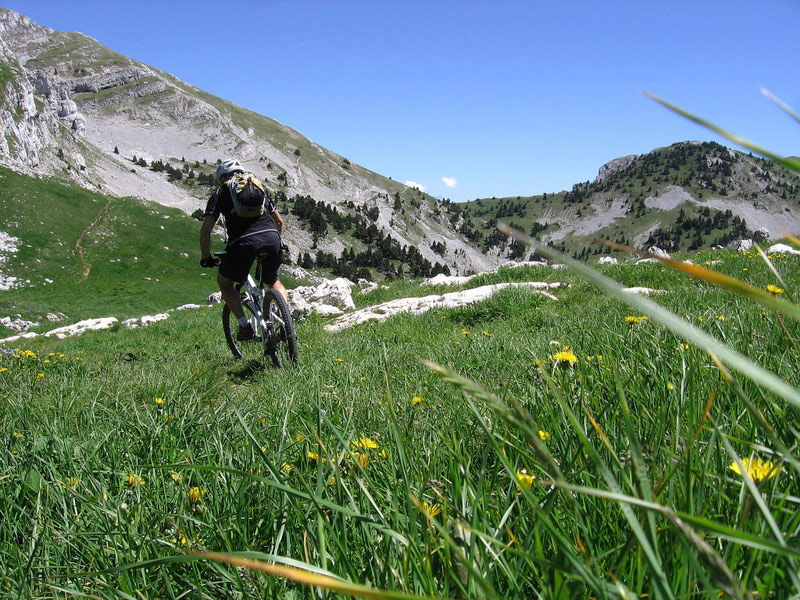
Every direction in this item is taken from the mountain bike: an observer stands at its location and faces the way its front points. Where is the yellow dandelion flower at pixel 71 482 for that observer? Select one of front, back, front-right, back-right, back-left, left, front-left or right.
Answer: back-left

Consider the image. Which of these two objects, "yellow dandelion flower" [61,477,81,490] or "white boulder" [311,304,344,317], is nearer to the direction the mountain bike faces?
the white boulder

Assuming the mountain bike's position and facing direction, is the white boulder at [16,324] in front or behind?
in front

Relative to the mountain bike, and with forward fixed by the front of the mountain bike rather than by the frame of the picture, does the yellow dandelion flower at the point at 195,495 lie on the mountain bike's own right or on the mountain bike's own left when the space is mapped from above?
on the mountain bike's own left

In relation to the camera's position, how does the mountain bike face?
facing away from the viewer and to the left of the viewer

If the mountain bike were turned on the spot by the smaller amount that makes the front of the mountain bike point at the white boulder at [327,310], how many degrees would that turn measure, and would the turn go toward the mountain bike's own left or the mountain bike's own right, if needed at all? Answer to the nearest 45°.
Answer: approximately 45° to the mountain bike's own right

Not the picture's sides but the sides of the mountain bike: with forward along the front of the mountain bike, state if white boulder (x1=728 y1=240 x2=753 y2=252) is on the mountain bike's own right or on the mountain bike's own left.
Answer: on the mountain bike's own right

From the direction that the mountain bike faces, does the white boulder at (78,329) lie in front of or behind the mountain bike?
in front

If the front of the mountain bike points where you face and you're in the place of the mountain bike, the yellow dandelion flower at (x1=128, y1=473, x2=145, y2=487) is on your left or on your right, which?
on your left

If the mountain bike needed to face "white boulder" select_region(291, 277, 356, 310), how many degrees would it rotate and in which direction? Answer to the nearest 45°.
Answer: approximately 45° to its right

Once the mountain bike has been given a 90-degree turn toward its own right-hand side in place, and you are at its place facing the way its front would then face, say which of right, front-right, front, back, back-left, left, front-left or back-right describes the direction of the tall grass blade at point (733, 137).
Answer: back-right
